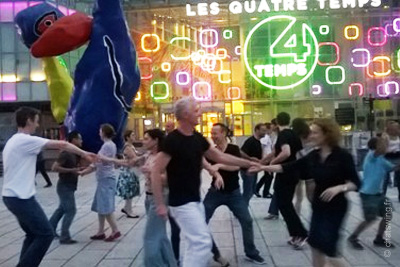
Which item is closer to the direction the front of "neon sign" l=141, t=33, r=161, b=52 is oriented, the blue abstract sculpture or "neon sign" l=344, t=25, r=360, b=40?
the blue abstract sculpture

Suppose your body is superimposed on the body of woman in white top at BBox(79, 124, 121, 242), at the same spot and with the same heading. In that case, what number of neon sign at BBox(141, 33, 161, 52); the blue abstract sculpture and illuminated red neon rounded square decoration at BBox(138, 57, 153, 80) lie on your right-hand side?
3

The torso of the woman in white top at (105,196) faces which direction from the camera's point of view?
to the viewer's left

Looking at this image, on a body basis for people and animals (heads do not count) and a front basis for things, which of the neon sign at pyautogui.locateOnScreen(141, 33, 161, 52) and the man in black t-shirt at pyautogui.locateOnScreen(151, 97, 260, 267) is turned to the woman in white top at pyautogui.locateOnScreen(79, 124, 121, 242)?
the neon sign

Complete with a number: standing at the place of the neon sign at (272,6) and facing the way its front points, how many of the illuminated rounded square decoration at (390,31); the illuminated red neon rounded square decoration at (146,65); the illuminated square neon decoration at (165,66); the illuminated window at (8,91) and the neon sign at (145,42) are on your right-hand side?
4

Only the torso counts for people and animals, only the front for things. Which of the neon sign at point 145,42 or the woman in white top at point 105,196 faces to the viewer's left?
the woman in white top

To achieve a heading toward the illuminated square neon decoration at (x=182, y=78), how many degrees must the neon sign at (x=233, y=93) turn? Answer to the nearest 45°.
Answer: approximately 90° to its right

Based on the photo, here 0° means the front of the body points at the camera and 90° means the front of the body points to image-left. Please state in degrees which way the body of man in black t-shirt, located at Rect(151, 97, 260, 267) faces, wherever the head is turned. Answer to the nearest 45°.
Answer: approximately 315°
